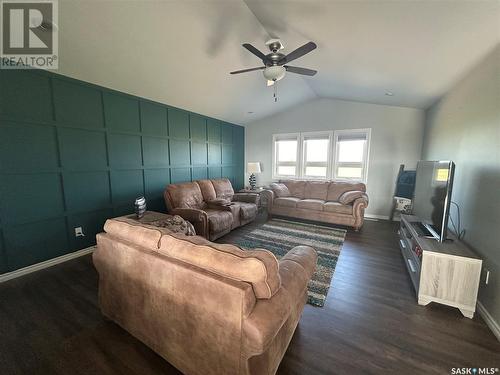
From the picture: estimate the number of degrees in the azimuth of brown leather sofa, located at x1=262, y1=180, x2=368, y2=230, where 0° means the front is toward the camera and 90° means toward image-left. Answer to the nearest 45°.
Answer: approximately 45°

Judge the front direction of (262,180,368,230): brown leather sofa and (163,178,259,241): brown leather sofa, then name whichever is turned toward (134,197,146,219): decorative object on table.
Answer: (262,180,368,230): brown leather sofa

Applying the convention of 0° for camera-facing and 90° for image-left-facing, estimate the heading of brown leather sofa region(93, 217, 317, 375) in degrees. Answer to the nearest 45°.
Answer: approximately 225°

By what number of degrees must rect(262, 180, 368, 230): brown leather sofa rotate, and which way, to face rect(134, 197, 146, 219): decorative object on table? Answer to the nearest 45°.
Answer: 0° — it already faces it

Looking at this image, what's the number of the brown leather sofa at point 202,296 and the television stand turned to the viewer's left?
1

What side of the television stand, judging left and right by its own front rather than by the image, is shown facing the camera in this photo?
left

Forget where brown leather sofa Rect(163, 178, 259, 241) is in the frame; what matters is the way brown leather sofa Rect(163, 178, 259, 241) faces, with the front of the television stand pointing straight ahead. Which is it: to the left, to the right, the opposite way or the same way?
the opposite way

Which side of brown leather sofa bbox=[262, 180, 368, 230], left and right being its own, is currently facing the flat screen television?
left

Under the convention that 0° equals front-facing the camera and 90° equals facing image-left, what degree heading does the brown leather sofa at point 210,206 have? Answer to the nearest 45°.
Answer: approximately 315°

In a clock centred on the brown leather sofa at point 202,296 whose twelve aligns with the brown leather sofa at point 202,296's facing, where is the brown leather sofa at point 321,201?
the brown leather sofa at point 321,201 is roughly at 12 o'clock from the brown leather sofa at point 202,296.
